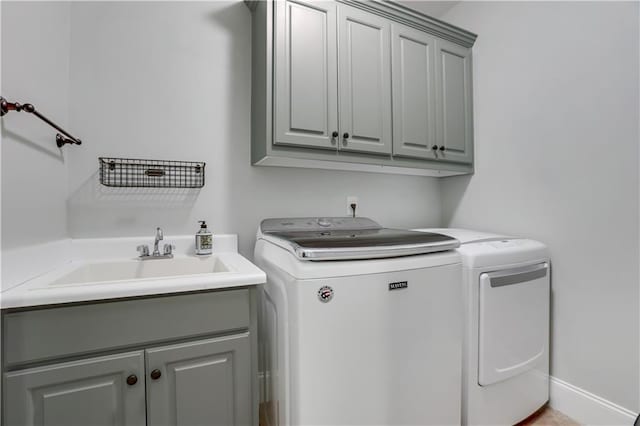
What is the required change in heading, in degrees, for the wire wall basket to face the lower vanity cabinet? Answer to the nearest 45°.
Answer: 0° — it already faces it

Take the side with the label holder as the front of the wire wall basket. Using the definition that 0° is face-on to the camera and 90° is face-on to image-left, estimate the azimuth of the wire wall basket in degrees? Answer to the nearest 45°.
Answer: approximately 0°

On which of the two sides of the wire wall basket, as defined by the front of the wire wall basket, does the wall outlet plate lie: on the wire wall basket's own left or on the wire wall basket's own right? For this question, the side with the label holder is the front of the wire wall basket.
on the wire wall basket's own left

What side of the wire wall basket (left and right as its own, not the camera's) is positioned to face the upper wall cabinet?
left

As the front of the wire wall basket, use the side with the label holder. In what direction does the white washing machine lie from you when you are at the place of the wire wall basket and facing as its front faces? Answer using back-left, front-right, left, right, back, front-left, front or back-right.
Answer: front-left

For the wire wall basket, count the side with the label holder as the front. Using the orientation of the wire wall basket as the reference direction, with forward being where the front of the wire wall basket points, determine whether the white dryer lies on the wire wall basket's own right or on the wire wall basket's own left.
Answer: on the wire wall basket's own left
